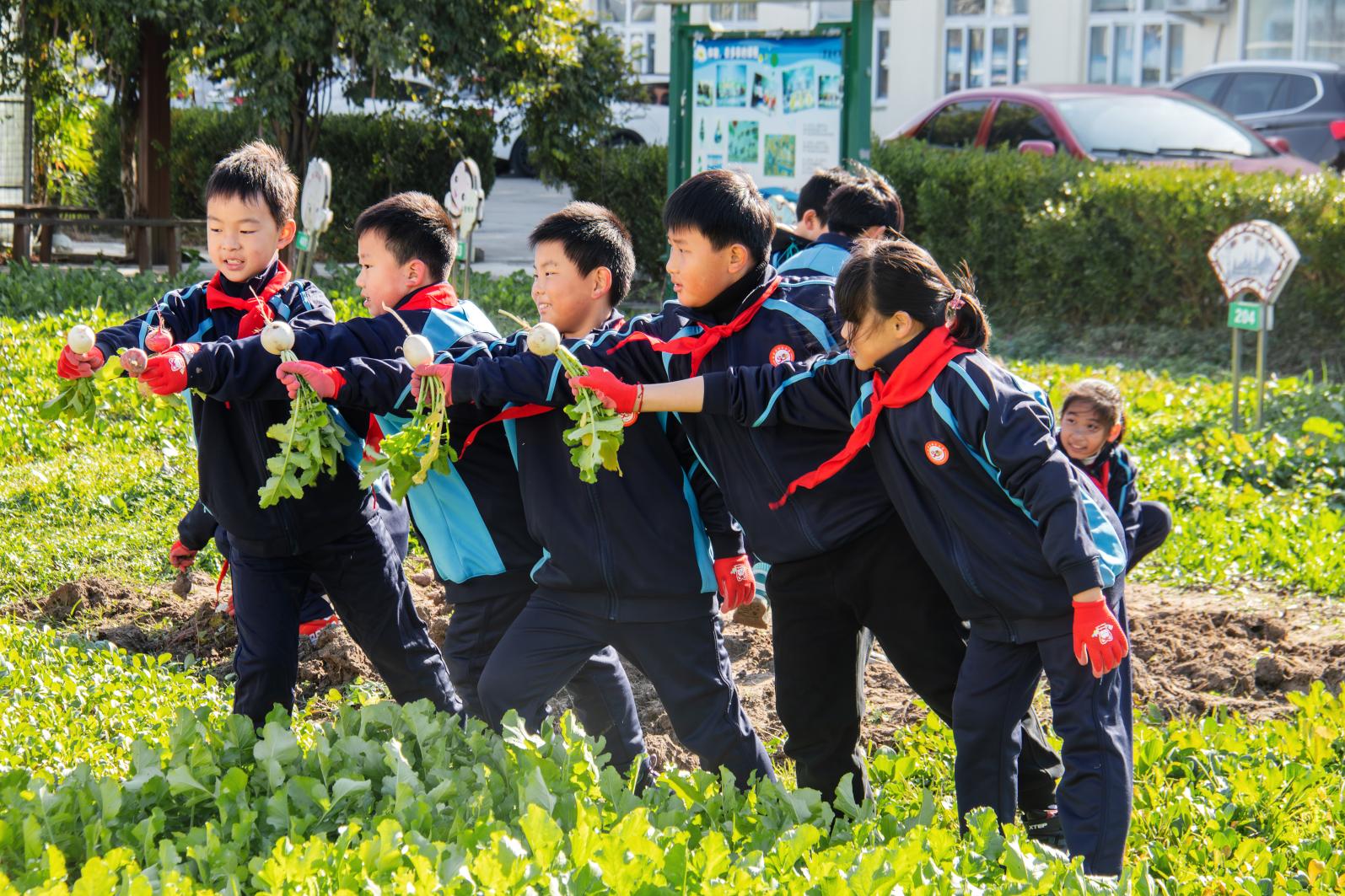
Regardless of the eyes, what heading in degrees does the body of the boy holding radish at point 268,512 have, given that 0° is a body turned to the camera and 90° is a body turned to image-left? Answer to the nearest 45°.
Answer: approximately 45°

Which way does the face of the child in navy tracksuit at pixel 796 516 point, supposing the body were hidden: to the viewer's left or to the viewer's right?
to the viewer's left

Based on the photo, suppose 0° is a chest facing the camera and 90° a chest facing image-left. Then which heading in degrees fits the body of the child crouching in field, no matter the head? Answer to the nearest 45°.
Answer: approximately 45°

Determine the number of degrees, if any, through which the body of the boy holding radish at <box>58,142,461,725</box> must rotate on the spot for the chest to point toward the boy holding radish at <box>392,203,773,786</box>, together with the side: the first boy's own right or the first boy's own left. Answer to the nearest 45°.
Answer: approximately 90° to the first boy's own left

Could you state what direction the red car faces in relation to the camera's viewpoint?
facing the viewer and to the right of the viewer

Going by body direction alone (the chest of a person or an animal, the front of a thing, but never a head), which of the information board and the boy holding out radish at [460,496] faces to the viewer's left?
the boy holding out radish

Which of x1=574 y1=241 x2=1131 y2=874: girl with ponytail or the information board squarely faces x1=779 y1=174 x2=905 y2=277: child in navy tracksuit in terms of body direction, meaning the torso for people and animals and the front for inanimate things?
the information board

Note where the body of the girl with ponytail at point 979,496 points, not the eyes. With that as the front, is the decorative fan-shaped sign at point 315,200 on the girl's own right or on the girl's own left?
on the girl's own right

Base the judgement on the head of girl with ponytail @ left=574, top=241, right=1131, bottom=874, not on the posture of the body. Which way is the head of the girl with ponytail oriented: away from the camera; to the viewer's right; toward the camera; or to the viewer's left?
to the viewer's left

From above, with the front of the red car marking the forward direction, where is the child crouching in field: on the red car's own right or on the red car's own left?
on the red car's own right

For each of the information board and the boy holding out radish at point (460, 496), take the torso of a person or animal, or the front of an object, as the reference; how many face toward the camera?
1

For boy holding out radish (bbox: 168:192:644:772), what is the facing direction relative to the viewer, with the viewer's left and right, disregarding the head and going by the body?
facing to the left of the viewer
